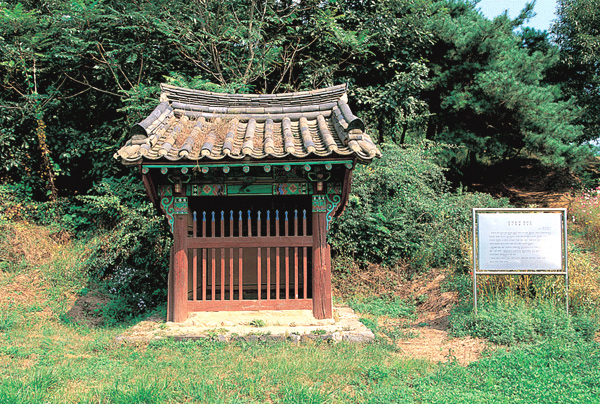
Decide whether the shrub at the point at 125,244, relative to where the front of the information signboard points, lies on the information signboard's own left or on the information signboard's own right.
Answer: on the information signboard's own right

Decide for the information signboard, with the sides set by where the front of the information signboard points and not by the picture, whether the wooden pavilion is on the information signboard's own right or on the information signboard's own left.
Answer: on the information signboard's own right

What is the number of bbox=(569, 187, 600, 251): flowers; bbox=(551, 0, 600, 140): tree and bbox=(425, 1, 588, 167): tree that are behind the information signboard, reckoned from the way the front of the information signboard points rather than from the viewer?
3

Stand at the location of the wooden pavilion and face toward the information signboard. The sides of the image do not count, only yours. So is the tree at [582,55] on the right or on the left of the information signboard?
left

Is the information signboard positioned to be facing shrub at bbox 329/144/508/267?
no

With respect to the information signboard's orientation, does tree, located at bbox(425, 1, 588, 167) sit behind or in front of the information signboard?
behind

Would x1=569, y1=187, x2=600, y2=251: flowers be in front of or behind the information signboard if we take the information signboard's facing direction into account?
behind

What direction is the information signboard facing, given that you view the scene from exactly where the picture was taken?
facing the viewer

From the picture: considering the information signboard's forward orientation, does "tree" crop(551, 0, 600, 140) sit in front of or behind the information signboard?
behind

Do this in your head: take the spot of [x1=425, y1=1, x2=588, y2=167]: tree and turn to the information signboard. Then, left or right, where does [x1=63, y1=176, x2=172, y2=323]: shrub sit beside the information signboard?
right
